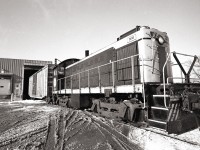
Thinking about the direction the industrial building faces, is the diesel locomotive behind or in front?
in front

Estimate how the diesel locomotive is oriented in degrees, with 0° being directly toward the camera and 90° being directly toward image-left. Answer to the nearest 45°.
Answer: approximately 315°

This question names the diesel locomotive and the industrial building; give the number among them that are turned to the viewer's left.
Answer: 0

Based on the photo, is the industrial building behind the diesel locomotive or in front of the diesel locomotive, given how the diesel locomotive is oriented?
behind

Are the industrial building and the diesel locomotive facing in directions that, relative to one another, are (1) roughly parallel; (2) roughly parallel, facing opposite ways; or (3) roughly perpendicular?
roughly parallel

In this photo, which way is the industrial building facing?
toward the camera
